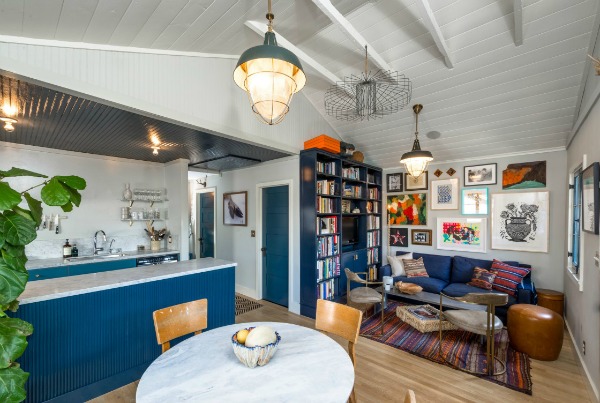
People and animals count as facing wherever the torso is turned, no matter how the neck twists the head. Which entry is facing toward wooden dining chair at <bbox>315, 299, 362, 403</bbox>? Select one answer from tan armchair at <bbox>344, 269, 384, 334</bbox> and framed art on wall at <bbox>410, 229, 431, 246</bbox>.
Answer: the framed art on wall

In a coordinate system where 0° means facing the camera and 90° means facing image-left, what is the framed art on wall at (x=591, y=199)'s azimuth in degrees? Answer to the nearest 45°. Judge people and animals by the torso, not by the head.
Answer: approximately 90°

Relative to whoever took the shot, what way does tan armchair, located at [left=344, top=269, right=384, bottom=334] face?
facing to the right of the viewer

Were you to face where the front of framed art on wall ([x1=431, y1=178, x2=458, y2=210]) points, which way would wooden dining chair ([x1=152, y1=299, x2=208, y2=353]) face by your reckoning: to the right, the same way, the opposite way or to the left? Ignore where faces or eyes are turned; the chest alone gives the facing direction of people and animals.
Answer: to the left

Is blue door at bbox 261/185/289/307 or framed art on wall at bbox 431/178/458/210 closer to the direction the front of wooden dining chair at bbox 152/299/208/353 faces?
the framed art on wall
